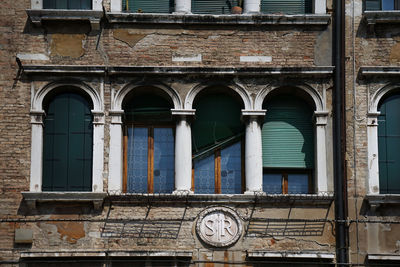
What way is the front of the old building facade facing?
toward the camera
